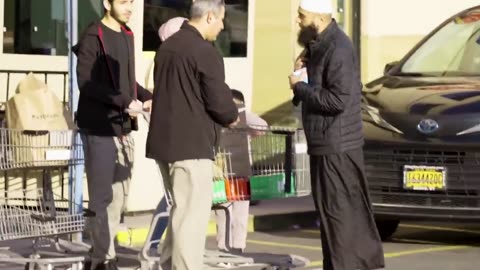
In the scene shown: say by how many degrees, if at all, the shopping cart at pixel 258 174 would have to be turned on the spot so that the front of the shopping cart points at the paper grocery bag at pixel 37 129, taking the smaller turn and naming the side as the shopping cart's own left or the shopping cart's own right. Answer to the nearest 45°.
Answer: approximately 180°

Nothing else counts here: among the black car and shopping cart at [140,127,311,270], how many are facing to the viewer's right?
1

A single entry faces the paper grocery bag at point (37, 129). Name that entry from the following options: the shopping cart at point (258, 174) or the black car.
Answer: the black car

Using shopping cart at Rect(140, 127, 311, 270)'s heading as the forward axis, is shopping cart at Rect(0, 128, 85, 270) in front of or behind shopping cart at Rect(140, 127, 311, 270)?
behind

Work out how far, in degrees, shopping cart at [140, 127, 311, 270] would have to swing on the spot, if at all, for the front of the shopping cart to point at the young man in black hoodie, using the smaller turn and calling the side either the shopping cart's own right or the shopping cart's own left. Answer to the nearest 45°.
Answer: approximately 180°

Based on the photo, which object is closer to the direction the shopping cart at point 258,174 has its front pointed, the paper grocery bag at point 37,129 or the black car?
the black car

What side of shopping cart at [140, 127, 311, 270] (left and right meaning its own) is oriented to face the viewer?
right

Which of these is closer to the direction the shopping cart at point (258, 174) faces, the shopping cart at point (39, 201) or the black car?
the black car

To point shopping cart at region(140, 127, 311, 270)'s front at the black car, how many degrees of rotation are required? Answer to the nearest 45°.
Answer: approximately 45° to its left

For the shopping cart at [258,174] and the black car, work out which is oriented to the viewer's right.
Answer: the shopping cart
